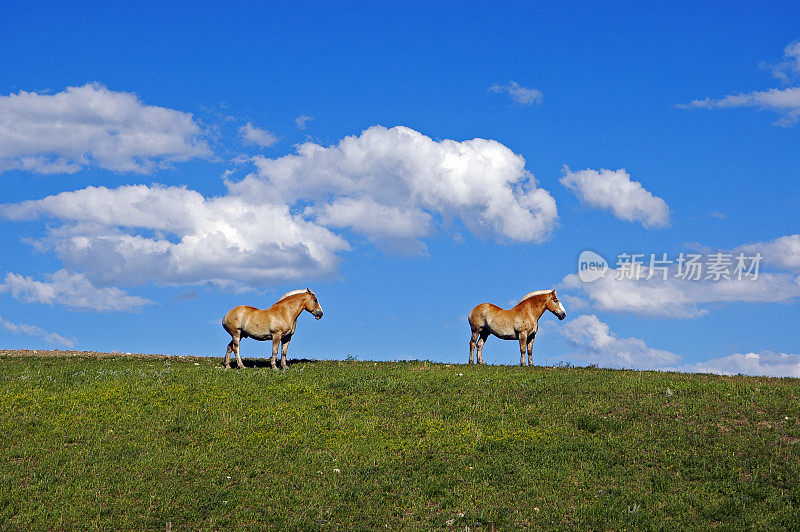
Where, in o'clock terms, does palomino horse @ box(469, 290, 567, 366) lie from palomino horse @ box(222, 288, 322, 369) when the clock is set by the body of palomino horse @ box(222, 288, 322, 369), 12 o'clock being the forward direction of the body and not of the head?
palomino horse @ box(469, 290, 567, 366) is roughly at 12 o'clock from palomino horse @ box(222, 288, 322, 369).

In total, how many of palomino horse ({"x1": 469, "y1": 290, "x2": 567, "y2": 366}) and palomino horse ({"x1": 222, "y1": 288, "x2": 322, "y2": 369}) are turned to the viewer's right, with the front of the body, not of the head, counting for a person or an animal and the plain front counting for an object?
2

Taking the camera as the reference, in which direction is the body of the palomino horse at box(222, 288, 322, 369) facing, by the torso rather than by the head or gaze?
to the viewer's right

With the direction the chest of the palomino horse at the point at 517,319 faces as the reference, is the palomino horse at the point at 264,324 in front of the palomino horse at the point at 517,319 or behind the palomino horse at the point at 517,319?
behind

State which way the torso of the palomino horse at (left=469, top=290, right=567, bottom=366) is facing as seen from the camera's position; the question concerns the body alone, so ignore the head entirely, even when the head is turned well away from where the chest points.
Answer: to the viewer's right
